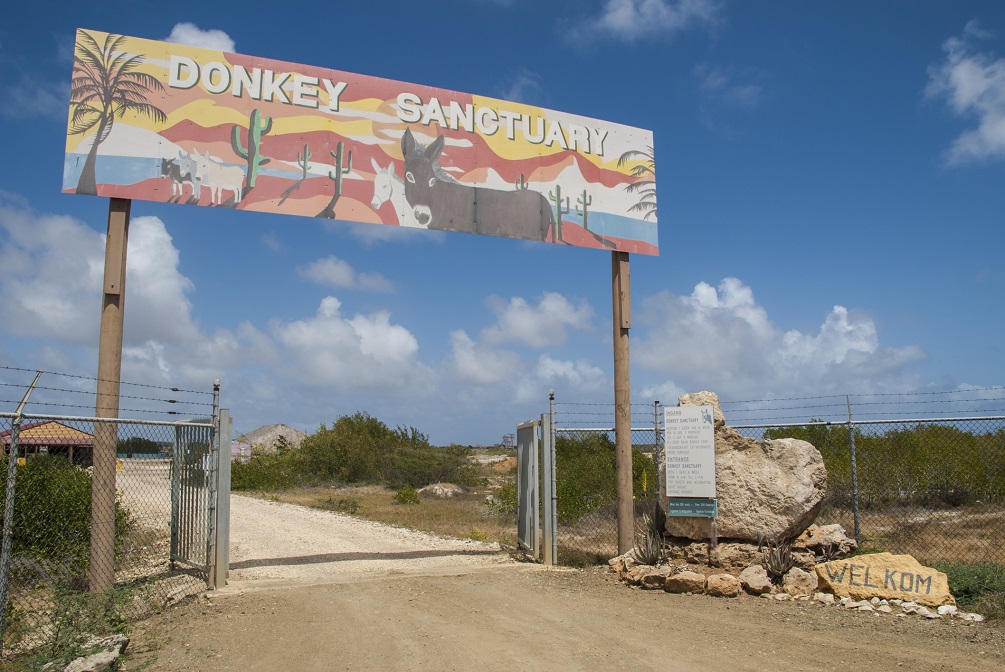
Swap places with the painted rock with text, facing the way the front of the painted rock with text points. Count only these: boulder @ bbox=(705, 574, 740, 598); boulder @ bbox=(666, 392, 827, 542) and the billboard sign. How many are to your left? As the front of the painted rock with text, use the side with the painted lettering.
0

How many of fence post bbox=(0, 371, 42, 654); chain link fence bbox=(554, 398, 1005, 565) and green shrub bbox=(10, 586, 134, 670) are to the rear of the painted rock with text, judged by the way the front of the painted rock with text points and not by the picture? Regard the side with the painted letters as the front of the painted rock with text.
1

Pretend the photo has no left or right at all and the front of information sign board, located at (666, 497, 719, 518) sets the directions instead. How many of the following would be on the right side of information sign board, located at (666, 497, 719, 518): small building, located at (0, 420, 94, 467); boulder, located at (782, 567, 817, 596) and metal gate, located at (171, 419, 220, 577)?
2

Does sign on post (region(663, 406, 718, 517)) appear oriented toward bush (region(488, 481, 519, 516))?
no

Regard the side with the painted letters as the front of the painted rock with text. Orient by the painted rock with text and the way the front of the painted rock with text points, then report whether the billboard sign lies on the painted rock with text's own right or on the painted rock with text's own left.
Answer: on the painted rock with text's own right

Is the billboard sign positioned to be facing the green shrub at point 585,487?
no

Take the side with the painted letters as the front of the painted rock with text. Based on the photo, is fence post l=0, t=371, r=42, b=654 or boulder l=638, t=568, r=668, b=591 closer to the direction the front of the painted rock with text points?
the fence post

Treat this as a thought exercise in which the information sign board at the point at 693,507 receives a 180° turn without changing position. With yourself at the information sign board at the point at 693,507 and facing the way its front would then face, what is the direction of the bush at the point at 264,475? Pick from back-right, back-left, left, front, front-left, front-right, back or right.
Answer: front-left

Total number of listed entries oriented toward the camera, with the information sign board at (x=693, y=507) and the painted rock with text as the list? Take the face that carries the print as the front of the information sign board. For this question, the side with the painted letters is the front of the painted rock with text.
2

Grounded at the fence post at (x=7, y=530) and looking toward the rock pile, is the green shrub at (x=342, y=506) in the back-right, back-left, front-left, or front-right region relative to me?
front-left

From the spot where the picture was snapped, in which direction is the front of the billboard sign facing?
facing the viewer and to the right of the viewer

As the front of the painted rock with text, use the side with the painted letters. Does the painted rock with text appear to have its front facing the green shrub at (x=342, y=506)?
no

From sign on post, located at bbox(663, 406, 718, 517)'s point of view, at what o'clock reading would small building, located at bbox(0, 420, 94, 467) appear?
The small building is roughly at 3 o'clock from the sign on post.

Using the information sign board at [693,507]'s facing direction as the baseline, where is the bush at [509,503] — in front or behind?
behind

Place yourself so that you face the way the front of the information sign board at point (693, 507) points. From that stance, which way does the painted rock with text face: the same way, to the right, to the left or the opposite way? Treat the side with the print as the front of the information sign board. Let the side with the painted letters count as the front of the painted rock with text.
the same way

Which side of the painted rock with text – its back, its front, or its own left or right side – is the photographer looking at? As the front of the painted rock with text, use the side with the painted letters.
front

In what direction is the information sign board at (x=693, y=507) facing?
toward the camera
